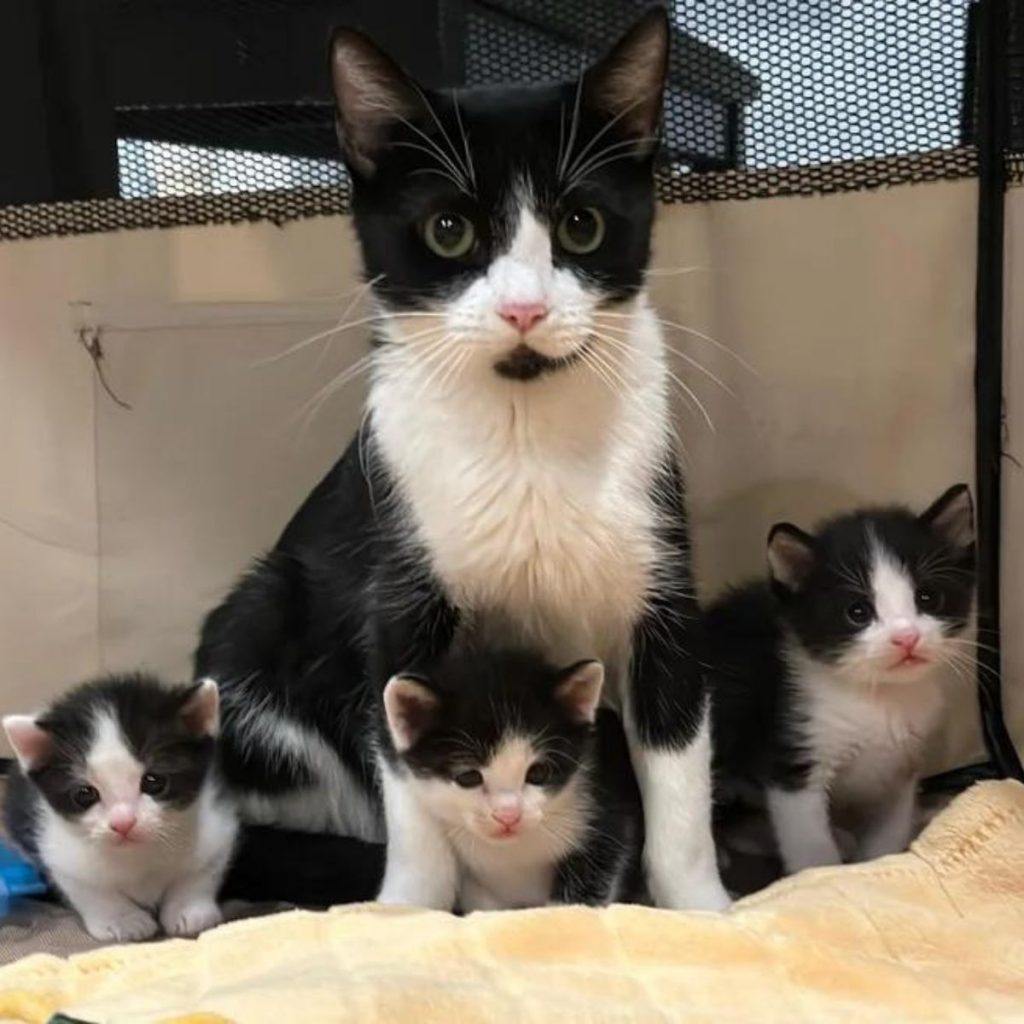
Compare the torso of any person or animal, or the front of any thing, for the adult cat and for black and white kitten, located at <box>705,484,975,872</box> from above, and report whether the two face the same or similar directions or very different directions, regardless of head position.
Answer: same or similar directions

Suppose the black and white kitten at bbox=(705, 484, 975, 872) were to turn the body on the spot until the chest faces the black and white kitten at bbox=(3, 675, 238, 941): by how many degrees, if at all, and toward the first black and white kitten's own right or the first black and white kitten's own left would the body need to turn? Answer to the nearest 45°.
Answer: approximately 135° to the first black and white kitten's own right

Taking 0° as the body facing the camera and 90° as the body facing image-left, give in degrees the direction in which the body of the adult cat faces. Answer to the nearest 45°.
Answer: approximately 315°

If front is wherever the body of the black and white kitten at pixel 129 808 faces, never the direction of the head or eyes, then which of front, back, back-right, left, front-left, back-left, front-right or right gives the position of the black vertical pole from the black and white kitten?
left

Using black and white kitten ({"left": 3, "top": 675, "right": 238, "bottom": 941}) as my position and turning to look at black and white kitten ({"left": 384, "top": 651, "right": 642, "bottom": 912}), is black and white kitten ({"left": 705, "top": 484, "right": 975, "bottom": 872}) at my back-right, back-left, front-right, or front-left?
front-left

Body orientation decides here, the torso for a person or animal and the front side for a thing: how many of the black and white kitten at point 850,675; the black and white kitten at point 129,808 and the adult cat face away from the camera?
0

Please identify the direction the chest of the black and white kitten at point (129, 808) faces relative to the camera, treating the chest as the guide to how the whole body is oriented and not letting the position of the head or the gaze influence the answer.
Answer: toward the camera

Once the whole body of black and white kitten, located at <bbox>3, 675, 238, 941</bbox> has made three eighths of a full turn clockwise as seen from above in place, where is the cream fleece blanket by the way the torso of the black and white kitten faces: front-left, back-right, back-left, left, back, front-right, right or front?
back
